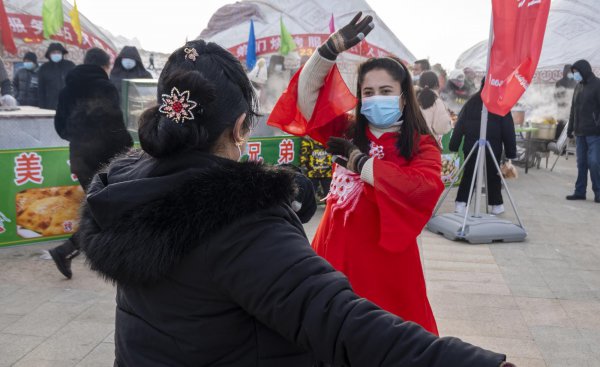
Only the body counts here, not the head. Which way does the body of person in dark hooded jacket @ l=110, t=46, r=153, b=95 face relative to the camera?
toward the camera

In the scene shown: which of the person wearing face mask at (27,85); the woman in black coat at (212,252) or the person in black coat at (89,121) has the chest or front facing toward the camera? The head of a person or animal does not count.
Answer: the person wearing face mask

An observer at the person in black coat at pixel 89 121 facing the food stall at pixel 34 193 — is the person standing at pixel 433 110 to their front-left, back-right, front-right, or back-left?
back-right

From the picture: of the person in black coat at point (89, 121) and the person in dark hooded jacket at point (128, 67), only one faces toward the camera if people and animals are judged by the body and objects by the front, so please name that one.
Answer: the person in dark hooded jacket

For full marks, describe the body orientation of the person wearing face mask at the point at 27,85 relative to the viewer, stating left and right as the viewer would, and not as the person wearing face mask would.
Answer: facing the viewer

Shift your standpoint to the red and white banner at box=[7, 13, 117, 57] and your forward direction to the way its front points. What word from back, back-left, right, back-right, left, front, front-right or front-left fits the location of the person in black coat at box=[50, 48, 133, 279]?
front

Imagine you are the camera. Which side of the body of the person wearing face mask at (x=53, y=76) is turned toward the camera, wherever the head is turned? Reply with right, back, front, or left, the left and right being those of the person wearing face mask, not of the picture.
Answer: front

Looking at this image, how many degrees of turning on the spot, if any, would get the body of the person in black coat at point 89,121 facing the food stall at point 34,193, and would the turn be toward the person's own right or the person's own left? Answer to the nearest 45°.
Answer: approximately 90° to the person's own left

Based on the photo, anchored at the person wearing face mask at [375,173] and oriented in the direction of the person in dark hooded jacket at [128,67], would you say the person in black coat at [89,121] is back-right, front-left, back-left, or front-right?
front-left

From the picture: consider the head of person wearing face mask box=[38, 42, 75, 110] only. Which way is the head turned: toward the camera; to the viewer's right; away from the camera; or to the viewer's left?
toward the camera

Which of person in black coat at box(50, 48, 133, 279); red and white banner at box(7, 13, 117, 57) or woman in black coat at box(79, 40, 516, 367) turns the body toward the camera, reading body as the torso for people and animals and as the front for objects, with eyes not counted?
the red and white banner

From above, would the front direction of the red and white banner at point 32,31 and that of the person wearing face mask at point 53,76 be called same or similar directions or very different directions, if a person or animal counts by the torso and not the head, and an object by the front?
same or similar directions

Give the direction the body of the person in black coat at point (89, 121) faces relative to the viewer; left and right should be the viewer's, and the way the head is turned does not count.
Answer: facing away from the viewer and to the right of the viewer

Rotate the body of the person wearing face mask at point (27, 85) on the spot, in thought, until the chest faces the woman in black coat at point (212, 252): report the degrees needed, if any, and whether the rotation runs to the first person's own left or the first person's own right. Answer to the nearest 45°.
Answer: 0° — they already face them

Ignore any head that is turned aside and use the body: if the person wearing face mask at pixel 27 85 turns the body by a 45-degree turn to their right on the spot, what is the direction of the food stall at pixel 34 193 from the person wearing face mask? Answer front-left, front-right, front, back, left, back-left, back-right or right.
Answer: front-left

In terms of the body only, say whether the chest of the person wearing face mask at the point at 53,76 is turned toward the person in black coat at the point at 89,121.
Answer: yes

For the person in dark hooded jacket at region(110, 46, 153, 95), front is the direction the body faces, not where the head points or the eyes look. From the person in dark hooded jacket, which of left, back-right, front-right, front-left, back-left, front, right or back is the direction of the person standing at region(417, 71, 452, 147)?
front-left
